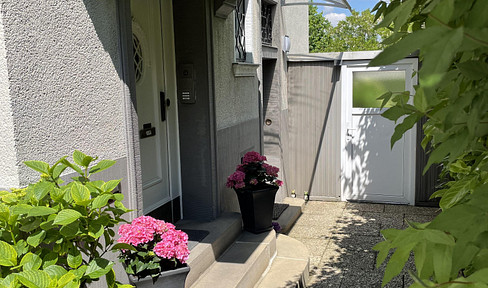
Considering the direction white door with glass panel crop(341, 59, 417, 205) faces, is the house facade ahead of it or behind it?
ahead

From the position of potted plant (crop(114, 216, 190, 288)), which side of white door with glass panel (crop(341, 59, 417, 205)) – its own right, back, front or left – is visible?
front

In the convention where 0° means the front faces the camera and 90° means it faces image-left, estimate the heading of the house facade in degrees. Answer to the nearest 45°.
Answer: approximately 315°

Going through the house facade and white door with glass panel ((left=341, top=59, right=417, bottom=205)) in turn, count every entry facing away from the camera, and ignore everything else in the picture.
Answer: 0

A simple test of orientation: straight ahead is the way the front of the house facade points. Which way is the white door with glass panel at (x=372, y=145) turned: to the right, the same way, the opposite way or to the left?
to the right

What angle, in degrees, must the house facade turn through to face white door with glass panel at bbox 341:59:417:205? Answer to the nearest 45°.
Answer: approximately 90° to its left

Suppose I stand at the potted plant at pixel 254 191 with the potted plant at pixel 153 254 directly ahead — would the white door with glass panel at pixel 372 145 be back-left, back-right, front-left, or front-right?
back-left

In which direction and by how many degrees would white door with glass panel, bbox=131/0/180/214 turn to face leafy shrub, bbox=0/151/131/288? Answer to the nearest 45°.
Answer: approximately 45° to its right

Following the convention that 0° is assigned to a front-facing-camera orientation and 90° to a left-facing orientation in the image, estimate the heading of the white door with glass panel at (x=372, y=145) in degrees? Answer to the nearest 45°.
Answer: approximately 0°

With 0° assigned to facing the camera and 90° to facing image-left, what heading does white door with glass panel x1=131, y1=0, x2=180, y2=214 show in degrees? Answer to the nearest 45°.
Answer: approximately 315°

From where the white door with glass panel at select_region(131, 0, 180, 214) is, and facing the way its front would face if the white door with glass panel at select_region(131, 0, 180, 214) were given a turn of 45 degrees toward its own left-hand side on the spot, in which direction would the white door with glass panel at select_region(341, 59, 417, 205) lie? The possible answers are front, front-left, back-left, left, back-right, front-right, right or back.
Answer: front-left
